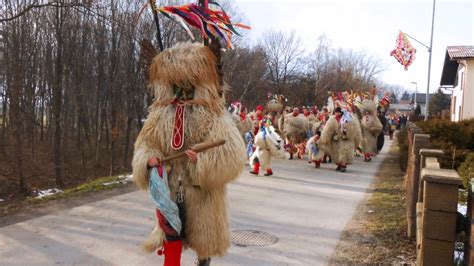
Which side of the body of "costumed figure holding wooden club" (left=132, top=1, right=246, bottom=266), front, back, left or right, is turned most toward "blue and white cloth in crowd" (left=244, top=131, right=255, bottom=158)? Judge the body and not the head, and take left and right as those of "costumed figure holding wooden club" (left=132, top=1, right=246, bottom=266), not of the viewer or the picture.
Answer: back

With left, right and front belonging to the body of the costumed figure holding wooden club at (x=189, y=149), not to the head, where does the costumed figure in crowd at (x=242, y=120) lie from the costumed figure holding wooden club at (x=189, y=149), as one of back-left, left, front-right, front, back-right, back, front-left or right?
back

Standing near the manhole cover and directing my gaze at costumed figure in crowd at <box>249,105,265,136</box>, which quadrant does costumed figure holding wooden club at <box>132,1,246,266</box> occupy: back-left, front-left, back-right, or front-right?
back-left

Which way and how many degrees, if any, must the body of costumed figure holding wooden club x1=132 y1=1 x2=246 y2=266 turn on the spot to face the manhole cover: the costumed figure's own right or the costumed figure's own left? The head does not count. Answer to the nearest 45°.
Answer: approximately 135° to the costumed figure's own left

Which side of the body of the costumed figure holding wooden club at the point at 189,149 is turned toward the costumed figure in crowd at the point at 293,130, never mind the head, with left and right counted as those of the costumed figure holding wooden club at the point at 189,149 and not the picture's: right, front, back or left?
back

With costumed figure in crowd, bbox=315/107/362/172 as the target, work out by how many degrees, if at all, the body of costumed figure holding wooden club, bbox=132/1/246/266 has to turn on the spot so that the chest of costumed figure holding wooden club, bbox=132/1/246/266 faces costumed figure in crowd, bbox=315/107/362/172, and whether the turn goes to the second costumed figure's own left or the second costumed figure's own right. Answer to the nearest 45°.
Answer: approximately 135° to the second costumed figure's own left

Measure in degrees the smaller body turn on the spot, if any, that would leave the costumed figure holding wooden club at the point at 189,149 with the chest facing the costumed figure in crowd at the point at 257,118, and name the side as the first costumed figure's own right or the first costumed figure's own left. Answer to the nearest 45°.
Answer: approximately 180°

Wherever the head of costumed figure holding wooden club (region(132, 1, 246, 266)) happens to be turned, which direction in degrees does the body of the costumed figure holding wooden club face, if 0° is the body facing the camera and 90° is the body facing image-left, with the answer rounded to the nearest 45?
approximately 0°

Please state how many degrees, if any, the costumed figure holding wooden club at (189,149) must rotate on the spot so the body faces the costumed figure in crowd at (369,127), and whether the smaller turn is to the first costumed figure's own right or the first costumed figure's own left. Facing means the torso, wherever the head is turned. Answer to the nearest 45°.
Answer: approximately 135° to the first costumed figure's own left

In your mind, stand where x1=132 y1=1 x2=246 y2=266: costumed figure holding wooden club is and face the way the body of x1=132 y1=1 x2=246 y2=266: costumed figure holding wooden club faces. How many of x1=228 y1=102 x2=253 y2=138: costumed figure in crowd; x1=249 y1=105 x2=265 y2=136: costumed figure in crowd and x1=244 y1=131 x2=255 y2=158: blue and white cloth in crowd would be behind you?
3

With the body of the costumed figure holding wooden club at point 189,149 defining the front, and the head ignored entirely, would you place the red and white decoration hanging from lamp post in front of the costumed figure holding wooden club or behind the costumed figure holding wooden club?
behind
